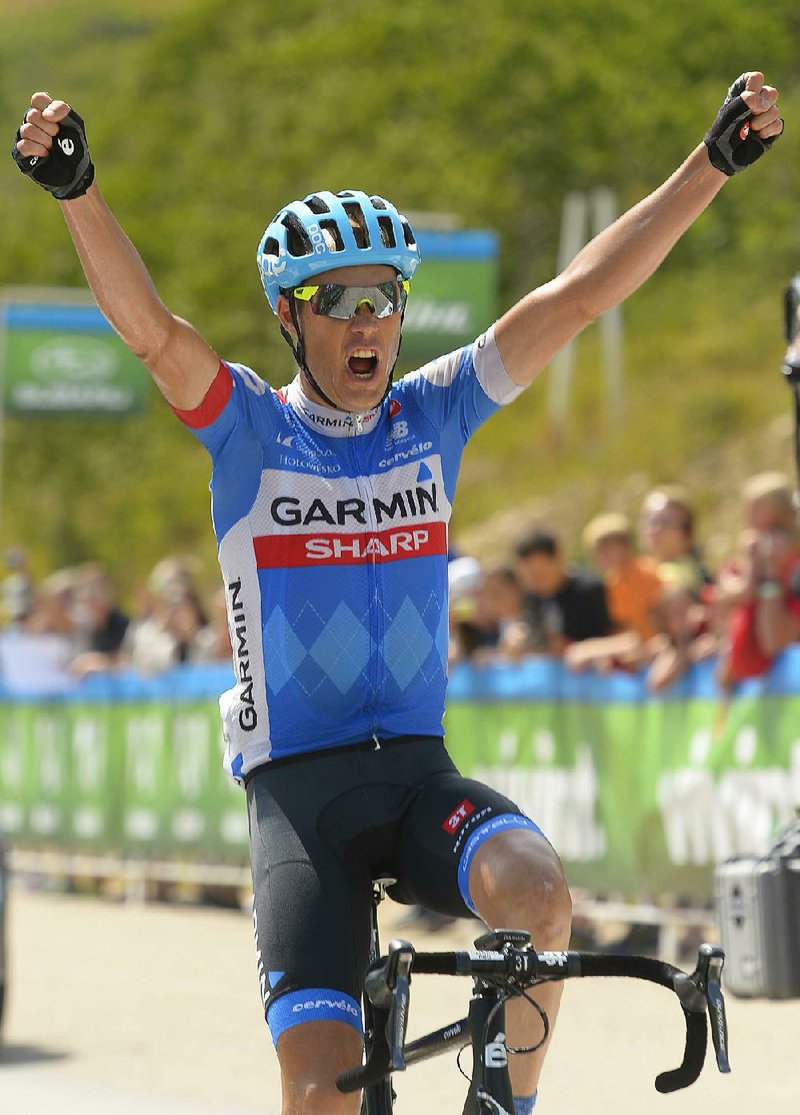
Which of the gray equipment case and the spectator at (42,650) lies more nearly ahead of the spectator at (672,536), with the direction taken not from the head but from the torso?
the gray equipment case

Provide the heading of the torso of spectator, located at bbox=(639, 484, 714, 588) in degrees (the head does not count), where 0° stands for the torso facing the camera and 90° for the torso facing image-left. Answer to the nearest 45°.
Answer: approximately 45°

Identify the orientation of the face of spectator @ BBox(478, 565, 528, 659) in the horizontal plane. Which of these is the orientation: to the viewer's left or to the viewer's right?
to the viewer's left

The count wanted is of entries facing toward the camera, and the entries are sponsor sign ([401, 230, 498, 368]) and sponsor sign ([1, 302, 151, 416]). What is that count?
2

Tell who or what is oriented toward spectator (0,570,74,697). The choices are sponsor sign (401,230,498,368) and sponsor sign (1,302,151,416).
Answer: sponsor sign (1,302,151,416)

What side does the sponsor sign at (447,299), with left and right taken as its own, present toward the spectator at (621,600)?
front

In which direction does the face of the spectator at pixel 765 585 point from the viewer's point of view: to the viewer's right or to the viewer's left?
to the viewer's left

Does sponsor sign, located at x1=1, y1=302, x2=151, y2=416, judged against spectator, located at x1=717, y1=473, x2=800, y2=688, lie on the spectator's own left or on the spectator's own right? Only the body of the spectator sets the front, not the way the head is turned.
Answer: on the spectator's own right

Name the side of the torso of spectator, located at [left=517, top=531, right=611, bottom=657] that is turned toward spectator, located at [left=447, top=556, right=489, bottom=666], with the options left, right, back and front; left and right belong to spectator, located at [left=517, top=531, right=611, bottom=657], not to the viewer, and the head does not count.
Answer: right

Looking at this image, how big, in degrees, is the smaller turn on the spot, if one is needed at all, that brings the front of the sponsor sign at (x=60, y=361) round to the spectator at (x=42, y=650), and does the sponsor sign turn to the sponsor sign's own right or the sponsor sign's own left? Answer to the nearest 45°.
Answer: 0° — it already faces them

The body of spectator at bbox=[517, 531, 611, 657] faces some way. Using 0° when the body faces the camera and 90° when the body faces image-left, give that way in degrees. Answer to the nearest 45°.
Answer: approximately 45°

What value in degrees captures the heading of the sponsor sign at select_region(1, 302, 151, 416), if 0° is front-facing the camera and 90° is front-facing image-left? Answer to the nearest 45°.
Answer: approximately 0°
